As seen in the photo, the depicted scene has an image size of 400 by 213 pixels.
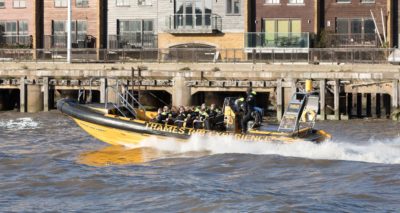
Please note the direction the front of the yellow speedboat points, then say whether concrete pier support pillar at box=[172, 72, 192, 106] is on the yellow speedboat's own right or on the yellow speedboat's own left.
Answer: on the yellow speedboat's own right

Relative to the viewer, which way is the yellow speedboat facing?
to the viewer's left

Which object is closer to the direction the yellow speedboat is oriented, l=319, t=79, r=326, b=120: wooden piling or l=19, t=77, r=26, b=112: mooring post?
the mooring post

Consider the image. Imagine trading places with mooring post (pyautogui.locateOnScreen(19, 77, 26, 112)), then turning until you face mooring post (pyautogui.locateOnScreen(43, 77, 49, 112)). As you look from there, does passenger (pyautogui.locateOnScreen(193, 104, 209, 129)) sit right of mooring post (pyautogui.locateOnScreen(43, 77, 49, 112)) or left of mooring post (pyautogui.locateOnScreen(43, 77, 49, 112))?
right

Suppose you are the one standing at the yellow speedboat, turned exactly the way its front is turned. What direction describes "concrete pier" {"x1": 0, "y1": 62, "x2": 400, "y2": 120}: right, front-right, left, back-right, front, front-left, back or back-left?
right

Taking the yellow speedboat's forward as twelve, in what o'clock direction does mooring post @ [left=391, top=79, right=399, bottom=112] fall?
The mooring post is roughly at 4 o'clock from the yellow speedboat.

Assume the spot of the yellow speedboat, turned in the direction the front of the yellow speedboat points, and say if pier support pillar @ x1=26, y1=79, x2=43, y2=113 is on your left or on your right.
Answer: on your right

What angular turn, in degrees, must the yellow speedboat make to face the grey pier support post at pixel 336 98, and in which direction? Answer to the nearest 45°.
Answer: approximately 135° to its right

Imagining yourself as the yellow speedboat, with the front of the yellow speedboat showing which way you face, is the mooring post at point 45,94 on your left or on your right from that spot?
on your right

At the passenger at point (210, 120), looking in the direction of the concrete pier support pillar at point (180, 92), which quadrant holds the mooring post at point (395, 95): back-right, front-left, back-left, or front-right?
front-right

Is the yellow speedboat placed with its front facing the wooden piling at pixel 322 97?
no

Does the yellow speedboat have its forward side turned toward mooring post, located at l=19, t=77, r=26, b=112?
no
